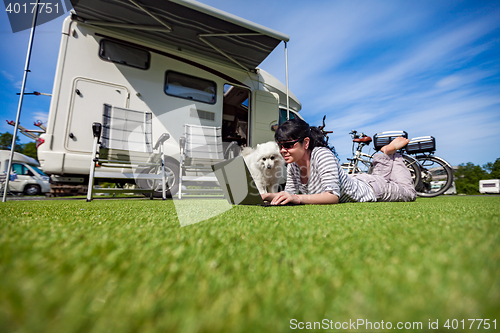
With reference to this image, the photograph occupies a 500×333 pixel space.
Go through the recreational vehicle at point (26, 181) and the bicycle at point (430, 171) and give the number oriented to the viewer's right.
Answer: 1

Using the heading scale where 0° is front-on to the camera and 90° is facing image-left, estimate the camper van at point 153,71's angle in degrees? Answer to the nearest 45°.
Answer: approximately 225°

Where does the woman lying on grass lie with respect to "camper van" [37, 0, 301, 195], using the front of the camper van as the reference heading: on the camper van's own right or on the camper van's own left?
on the camper van's own right

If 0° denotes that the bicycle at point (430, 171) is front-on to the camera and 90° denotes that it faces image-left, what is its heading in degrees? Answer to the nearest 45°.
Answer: approximately 90°
